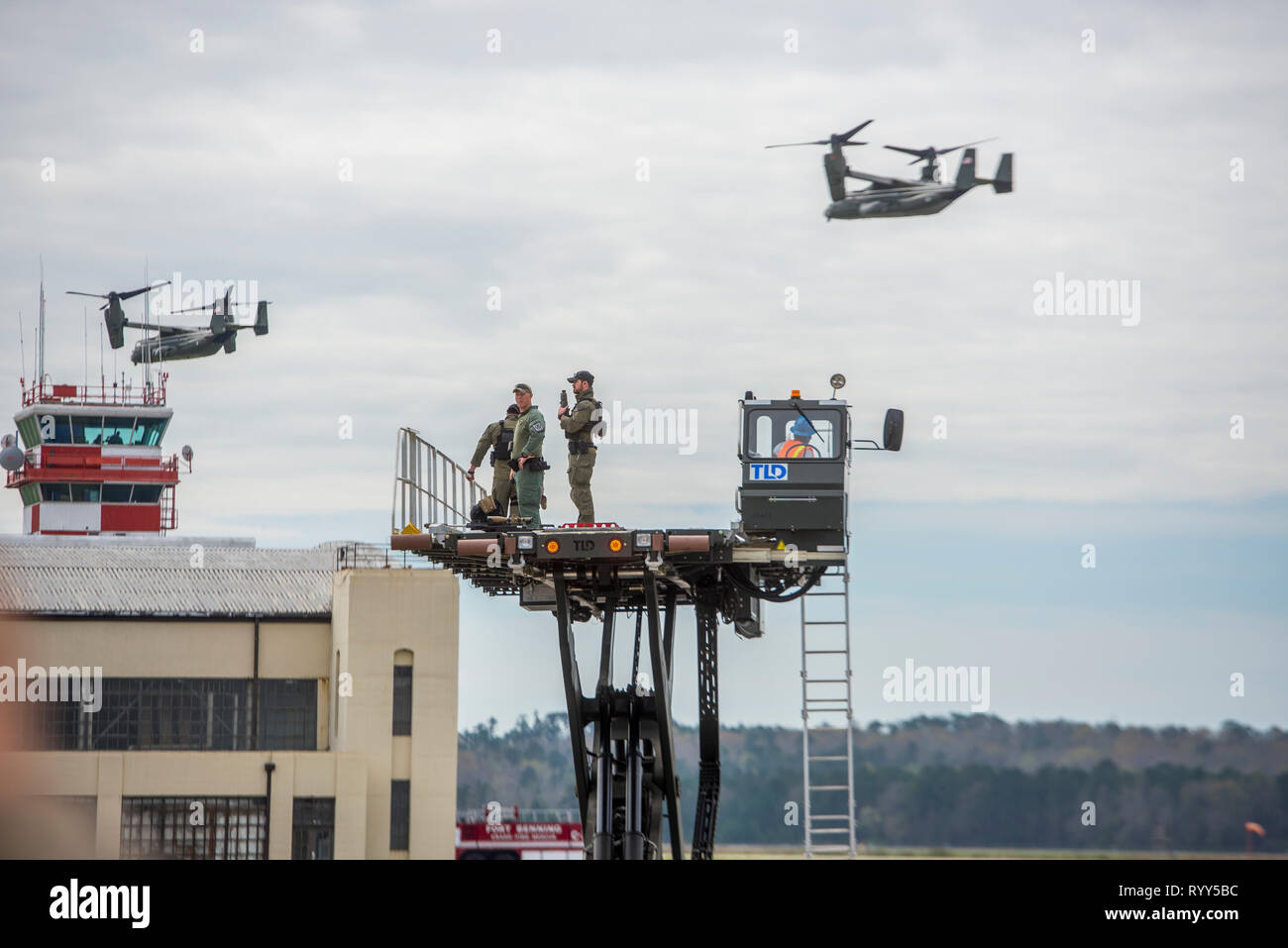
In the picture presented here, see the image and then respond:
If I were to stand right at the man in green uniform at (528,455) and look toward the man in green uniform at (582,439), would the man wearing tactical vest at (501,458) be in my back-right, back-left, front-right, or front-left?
back-left

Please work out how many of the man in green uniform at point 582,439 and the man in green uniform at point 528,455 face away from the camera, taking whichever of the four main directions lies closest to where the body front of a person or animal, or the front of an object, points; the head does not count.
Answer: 0

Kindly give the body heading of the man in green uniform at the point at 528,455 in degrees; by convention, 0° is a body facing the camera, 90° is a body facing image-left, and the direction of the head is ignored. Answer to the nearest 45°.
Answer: approximately 45°

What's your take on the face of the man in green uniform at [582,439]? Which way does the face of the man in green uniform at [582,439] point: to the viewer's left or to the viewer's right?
to the viewer's left
